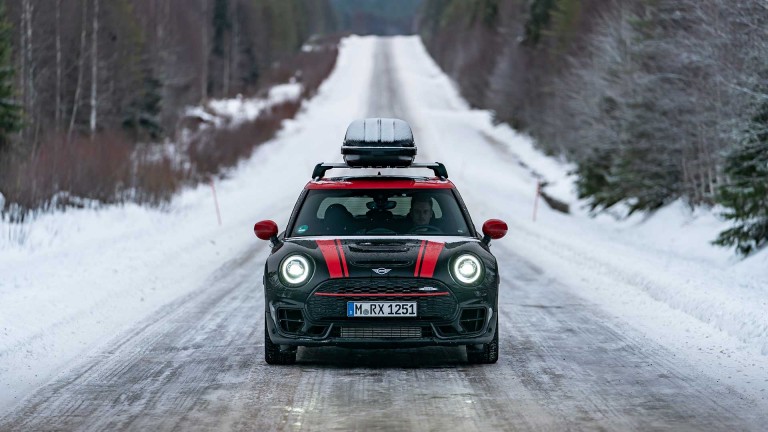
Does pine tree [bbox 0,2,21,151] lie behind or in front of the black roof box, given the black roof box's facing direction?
behind

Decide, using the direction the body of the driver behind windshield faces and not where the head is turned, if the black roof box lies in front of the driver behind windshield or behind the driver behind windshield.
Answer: behind

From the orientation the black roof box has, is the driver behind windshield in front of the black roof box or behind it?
in front

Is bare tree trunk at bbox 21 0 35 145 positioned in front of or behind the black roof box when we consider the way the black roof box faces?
behind

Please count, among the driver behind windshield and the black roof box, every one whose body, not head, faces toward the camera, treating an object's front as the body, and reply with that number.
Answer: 2

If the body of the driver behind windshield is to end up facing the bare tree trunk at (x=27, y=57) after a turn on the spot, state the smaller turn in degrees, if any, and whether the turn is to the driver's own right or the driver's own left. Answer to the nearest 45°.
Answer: approximately 135° to the driver's own right

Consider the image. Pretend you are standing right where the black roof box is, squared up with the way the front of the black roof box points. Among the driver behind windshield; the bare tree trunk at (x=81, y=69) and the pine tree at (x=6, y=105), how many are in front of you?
1

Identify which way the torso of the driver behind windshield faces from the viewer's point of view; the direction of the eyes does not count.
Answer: toward the camera

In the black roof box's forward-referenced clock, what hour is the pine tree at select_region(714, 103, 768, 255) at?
The pine tree is roughly at 8 o'clock from the black roof box.

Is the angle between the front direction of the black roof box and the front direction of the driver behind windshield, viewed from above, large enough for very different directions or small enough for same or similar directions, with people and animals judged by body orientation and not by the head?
same or similar directions

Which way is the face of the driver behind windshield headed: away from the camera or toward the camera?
toward the camera
